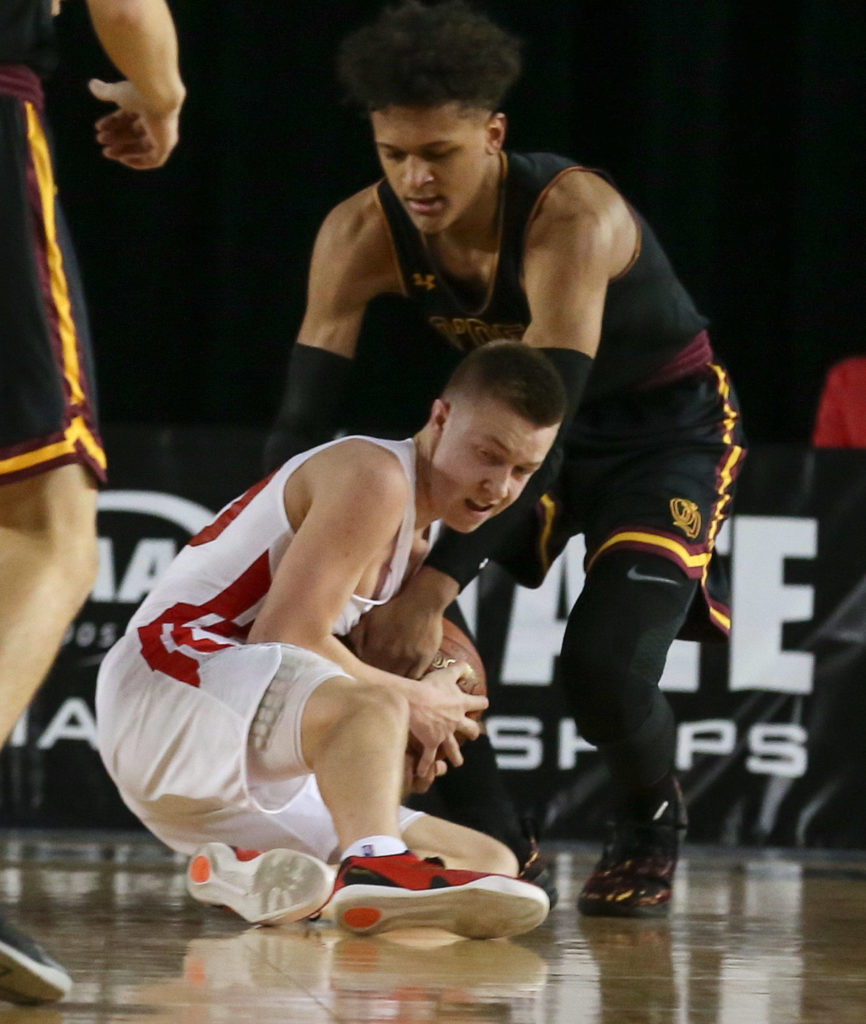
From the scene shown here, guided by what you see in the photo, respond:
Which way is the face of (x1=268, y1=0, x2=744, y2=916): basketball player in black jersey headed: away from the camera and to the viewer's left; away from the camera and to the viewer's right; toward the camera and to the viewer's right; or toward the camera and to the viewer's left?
toward the camera and to the viewer's left

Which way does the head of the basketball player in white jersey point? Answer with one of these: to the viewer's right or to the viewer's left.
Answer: to the viewer's right

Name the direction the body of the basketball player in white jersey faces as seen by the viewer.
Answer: to the viewer's right

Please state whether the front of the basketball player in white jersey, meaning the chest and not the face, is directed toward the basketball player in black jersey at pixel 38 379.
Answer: no

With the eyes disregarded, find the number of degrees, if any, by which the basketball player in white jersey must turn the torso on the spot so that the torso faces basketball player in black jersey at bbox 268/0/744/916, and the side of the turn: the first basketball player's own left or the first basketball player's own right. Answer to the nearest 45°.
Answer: approximately 45° to the first basketball player's own left

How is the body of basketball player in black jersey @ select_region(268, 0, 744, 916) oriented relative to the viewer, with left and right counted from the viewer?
facing the viewer and to the left of the viewer

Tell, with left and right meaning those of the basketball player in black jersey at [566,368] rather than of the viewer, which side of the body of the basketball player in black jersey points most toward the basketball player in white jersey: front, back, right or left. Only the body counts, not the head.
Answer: front

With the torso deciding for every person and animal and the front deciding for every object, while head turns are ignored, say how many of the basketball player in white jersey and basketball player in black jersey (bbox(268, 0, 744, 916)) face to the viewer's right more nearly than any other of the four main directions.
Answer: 1

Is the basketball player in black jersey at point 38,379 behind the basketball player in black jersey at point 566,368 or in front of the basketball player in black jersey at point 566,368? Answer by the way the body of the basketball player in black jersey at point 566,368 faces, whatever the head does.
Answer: in front
